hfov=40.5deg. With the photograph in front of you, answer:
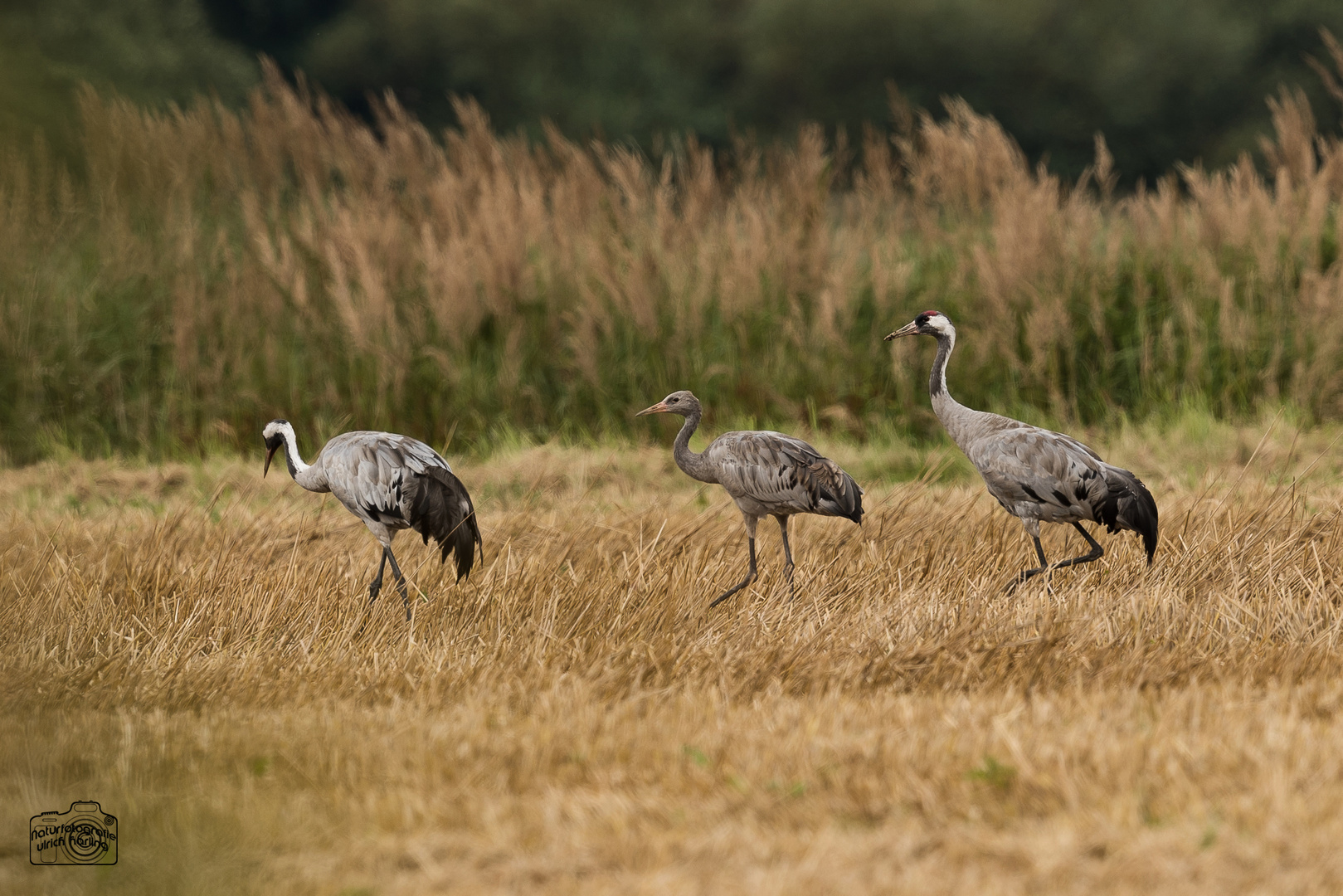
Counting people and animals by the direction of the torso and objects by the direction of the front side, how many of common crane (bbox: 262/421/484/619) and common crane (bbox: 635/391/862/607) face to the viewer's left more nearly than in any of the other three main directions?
2

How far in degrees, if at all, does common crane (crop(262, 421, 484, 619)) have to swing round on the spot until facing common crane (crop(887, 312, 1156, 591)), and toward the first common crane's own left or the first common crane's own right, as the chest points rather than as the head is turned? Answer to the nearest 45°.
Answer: approximately 180°

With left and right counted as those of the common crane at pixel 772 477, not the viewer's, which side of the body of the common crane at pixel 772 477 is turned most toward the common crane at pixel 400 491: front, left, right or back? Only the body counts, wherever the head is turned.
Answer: front

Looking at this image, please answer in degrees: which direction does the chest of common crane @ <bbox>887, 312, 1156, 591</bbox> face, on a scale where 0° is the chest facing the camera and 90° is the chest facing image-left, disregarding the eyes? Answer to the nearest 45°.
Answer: approximately 90°

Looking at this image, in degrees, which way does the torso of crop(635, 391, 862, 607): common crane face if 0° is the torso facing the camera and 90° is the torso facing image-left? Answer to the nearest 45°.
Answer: approximately 90°

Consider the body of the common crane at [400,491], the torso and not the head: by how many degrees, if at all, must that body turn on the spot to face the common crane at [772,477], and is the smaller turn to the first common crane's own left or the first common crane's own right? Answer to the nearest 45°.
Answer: approximately 180°

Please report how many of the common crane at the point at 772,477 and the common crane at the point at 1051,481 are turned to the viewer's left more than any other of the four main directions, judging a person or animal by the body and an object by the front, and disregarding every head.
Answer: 2

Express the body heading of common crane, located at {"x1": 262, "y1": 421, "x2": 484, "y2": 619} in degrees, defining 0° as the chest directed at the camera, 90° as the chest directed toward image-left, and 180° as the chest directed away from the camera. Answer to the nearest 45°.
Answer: approximately 90°

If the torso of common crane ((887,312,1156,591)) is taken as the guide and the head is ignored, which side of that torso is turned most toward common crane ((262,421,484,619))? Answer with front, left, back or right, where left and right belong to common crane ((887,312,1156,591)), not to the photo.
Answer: front

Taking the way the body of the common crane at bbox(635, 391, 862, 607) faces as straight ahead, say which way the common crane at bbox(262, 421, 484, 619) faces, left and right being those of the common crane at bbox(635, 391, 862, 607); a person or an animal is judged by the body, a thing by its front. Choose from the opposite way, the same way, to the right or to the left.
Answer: the same way

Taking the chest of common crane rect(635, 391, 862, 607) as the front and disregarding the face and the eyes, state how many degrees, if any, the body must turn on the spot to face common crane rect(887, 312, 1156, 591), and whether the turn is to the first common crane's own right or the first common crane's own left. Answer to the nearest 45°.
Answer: approximately 180°
